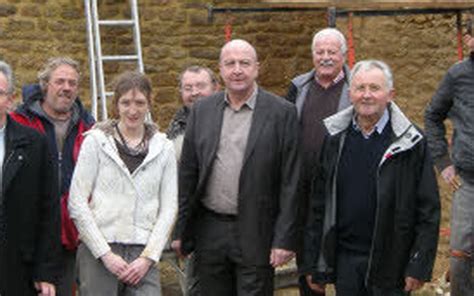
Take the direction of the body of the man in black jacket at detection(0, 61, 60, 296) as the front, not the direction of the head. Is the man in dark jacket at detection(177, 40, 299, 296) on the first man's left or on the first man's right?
on the first man's left

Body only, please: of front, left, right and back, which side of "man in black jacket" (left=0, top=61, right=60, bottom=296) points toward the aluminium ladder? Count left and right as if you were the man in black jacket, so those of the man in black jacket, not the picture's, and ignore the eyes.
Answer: back

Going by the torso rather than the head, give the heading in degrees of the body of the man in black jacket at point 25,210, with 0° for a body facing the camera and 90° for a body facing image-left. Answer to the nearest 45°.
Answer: approximately 0°

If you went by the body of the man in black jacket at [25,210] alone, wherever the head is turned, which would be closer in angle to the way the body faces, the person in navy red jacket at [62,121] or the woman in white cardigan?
the woman in white cardigan

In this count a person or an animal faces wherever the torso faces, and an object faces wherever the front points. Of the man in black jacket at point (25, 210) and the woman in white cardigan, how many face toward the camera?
2
